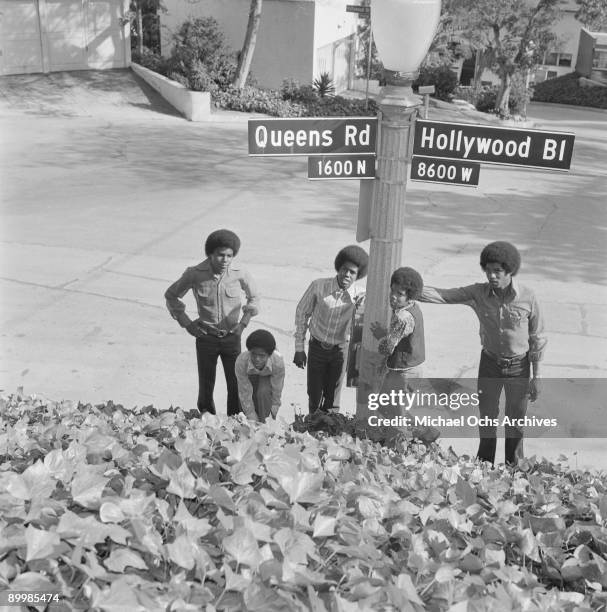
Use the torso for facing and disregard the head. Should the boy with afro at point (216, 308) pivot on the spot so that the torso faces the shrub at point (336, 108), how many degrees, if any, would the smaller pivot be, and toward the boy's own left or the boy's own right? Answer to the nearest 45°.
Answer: approximately 180°

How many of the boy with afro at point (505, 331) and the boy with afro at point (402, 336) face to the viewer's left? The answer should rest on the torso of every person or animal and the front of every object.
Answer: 1

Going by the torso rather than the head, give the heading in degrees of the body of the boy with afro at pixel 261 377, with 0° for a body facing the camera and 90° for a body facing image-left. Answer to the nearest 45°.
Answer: approximately 0°

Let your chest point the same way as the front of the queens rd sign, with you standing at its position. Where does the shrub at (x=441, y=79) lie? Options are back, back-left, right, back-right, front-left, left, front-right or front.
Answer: back

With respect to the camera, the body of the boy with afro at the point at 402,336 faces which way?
to the viewer's left

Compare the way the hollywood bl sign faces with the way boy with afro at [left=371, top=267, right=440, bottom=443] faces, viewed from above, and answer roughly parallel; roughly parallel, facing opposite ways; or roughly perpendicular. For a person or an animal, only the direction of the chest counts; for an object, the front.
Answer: roughly perpendicular

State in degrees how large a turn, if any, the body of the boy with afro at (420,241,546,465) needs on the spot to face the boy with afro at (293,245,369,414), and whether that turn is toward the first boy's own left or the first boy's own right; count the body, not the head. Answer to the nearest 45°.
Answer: approximately 90° to the first boy's own right
